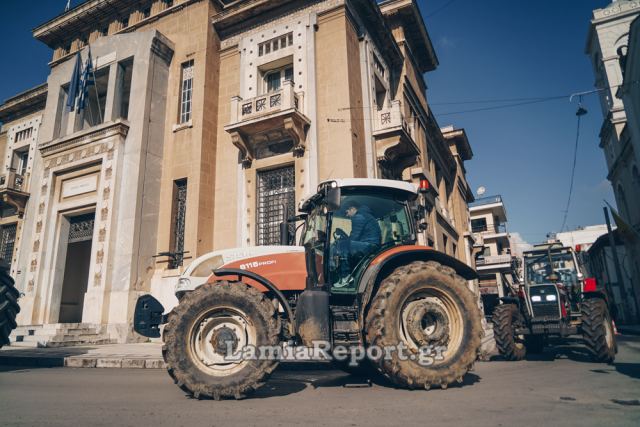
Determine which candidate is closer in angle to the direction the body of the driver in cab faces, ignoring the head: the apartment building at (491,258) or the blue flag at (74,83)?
the blue flag

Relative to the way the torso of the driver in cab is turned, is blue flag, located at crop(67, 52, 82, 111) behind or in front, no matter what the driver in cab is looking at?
in front

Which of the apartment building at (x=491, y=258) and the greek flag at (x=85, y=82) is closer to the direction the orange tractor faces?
the greek flag

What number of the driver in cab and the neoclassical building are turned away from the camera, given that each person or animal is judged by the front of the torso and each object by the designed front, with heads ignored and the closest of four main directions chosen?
0

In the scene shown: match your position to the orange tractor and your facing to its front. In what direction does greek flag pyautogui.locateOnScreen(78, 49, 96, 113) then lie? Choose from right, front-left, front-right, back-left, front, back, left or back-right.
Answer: front-right

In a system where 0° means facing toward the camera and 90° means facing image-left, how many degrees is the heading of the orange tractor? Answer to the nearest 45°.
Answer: approximately 90°

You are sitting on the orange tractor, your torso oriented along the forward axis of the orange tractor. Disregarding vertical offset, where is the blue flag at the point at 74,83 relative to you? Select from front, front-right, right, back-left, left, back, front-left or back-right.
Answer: front-right

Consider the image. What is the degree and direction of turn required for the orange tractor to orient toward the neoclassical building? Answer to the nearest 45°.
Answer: approximately 45° to its right

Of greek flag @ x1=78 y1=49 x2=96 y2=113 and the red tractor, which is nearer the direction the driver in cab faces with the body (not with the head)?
the greek flag

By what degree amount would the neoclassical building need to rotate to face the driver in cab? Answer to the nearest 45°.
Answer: approximately 45° to its left

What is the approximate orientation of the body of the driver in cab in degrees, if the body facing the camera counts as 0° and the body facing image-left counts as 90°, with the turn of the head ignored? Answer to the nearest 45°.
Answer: approximately 90°

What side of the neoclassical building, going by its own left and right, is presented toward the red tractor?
left

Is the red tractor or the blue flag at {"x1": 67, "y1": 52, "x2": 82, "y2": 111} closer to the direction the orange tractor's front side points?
the blue flag
